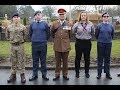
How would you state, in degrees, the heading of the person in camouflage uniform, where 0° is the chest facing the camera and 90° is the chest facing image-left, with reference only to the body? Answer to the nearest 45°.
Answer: approximately 0°
